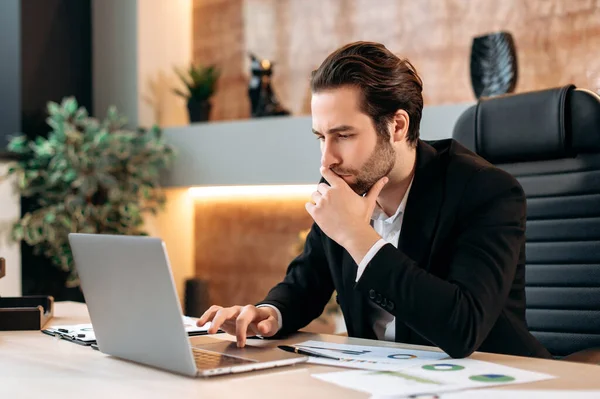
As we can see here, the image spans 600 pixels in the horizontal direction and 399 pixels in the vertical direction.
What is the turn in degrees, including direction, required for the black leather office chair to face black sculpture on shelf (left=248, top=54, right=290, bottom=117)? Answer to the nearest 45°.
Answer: approximately 90° to its right

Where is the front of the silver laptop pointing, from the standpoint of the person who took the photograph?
facing away from the viewer and to the right of the viewer

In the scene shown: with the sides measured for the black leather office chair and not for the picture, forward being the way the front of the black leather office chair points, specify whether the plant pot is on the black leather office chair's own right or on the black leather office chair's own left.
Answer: on the black leather office chair's own right

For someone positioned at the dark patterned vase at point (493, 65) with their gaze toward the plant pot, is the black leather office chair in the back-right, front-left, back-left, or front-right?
back-left

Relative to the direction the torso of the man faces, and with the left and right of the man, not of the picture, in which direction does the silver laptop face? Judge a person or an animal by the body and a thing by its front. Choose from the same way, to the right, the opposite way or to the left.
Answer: the opposite way

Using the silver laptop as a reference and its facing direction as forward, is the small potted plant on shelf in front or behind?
in front

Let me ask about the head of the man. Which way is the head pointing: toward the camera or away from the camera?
toward the camera

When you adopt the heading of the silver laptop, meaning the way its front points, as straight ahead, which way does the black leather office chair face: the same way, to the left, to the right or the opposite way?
the opposite way

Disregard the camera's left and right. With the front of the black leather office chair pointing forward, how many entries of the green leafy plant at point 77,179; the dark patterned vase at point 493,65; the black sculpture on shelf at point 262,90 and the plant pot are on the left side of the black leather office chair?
0

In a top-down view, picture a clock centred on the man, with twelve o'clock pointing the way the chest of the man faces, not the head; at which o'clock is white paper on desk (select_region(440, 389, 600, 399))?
The white paper on desk is roughly at 10 o'clock from the man.

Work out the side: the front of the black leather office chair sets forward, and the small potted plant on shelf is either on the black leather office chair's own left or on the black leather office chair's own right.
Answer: on the black leather office chair's own right

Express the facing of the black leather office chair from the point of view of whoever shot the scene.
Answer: facing the viewer and to the left of the viewer

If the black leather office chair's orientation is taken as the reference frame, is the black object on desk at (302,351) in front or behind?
in front
